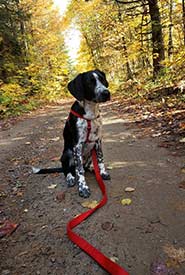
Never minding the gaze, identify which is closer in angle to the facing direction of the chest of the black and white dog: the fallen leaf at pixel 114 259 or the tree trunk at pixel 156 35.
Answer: the fallen leaf

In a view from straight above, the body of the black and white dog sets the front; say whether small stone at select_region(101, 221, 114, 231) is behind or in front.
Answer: in front

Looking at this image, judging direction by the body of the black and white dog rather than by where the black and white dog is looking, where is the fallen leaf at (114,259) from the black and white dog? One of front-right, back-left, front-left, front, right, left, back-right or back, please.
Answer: front-right

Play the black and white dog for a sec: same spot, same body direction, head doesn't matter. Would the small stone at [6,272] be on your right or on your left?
on your right

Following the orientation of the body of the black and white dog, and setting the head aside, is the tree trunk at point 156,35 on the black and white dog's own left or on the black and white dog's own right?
on the black and white dog's own left

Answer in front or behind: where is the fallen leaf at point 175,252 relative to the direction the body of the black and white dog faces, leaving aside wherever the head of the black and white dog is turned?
in front

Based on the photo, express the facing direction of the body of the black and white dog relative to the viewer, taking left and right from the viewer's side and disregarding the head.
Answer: facing the viewer and to the right of the viewer

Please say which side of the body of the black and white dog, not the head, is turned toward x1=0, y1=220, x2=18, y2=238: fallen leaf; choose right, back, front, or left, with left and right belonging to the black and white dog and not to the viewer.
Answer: right

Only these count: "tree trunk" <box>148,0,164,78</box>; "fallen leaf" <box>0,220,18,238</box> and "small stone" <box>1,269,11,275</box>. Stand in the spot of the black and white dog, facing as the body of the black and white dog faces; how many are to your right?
2
